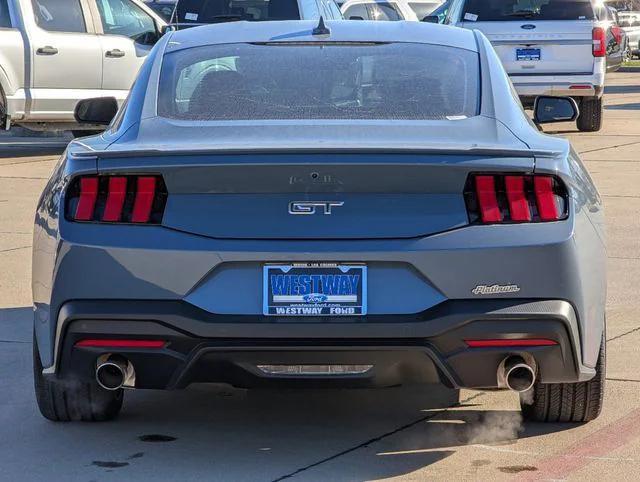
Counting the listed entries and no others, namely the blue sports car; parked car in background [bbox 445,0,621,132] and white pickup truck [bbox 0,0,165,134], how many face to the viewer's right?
1

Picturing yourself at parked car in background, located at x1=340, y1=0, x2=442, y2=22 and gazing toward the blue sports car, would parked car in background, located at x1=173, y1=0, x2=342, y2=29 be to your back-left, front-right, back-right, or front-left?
front-right

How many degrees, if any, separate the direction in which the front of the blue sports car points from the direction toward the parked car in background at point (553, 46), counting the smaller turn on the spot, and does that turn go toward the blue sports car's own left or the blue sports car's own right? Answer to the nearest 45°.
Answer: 0° — it already faces it

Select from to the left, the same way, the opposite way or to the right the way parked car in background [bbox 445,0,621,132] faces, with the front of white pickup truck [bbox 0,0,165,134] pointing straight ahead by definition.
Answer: to the left

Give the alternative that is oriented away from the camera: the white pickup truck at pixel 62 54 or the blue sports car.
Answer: the blue sports car

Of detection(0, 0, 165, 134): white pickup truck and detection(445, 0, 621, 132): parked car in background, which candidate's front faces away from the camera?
the parked car in background

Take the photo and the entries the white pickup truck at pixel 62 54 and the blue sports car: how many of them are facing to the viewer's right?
1

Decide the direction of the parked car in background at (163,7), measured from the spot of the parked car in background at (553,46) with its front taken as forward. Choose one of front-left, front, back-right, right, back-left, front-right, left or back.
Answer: front-left

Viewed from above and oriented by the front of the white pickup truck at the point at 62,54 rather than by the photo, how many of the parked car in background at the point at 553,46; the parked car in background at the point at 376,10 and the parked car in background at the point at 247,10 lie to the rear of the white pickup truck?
0

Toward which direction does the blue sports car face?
away from the camera

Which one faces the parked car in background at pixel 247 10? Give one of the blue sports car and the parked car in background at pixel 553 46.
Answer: the blue sports car

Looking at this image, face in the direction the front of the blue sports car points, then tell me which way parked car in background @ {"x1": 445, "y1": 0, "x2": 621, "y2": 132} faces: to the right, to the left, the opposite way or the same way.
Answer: the same way

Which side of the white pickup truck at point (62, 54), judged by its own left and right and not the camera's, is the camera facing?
right

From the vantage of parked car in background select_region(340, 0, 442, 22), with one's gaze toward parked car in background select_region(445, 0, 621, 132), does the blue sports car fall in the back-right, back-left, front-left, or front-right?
front-right

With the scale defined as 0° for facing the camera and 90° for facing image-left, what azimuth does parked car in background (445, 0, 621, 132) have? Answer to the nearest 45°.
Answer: approximately 180°

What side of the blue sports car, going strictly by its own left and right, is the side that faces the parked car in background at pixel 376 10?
front

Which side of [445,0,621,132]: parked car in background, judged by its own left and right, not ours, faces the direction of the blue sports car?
back

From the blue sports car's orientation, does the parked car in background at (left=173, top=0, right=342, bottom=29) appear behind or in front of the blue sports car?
in front

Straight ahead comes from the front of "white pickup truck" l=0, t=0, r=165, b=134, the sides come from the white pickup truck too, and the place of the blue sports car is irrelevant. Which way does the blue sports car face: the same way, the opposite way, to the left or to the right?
to the left

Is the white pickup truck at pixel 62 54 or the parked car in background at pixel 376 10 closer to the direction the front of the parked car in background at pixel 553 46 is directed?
the parked car in background
